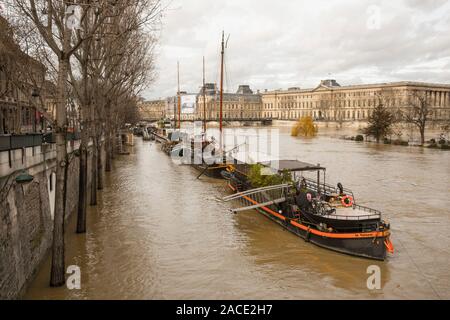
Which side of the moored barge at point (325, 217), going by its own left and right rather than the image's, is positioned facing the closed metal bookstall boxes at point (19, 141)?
right

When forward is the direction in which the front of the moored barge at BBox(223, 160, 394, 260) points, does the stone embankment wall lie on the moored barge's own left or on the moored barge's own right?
on the moored barge's own right

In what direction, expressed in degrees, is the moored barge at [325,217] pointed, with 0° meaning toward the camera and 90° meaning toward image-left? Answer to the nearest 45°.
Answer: approximately 315°
